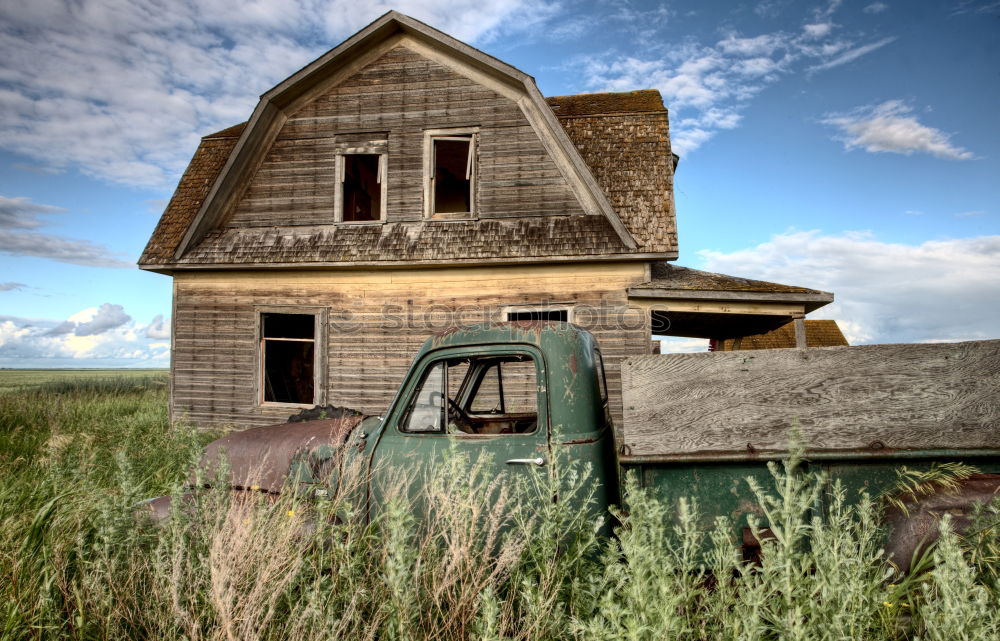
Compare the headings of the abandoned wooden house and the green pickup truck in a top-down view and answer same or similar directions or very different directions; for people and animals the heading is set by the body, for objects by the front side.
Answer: very different directions

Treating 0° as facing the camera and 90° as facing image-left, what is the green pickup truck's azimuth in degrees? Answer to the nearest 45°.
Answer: approximately 90°

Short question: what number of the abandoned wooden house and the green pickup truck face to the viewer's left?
1

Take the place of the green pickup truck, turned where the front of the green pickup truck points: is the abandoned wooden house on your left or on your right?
on your right
